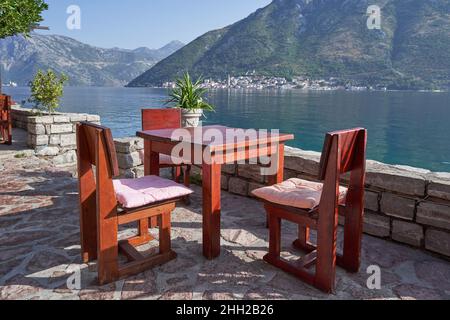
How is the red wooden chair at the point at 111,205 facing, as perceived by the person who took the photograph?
facing away from the viewer and to the right of the viewer

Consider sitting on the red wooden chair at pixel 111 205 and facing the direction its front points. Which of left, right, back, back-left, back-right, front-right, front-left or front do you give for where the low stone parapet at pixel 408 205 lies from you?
front-right

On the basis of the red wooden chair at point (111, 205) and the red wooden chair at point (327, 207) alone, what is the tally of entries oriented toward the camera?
0

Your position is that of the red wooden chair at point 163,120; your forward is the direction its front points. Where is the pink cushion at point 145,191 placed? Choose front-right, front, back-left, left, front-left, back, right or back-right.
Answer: front-right

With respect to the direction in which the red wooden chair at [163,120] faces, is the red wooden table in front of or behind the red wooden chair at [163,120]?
in front

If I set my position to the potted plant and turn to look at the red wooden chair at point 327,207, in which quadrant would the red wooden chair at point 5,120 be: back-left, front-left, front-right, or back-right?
back-right

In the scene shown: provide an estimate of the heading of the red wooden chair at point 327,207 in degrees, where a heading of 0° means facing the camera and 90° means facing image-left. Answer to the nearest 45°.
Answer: approximately 135°

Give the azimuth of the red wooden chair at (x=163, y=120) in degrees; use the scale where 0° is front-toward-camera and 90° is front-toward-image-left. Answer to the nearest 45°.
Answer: approximately 315°

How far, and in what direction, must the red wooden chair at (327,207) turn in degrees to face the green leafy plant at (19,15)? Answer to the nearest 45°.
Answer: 0° — it already faces it

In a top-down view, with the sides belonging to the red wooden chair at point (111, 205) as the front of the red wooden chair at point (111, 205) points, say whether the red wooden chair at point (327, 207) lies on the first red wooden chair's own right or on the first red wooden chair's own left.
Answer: on the first red wooden chair's own right
